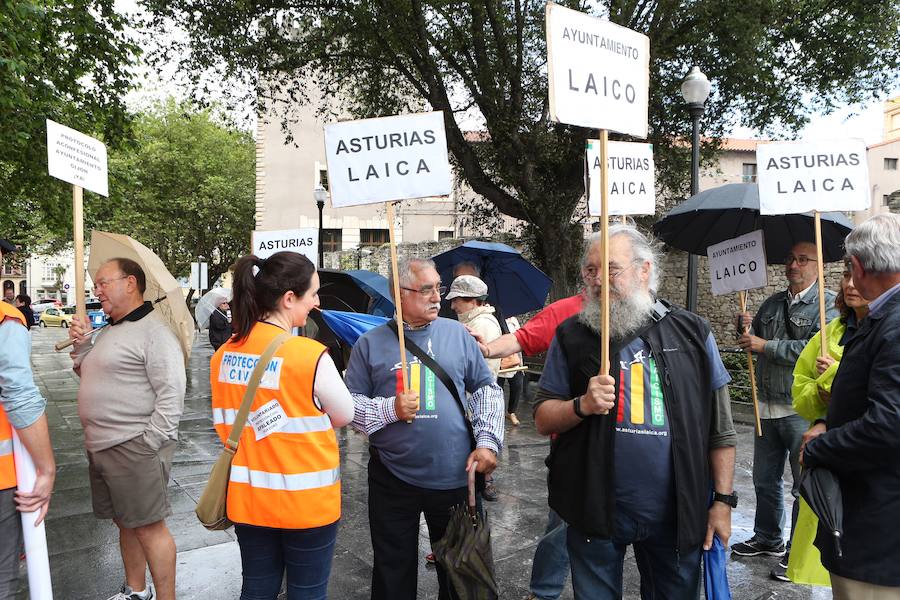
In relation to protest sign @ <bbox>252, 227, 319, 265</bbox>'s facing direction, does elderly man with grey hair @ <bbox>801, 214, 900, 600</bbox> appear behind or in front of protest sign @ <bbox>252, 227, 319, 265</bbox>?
in front

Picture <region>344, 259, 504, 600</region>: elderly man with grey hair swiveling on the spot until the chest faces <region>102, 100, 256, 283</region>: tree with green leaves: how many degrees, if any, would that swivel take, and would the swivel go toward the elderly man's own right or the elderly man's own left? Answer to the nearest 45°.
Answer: approximately 180°

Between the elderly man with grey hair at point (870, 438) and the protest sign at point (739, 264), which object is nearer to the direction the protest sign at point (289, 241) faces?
the elderly man with grey hair

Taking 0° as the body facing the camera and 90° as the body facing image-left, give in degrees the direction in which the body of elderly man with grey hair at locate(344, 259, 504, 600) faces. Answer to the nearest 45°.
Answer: approximately 0°

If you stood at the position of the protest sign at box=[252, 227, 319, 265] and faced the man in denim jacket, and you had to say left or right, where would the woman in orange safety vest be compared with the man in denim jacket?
right

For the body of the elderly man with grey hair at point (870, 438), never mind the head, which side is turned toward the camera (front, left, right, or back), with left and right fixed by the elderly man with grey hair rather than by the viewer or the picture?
left

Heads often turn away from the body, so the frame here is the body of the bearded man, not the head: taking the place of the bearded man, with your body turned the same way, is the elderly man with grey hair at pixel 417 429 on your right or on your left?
on your right

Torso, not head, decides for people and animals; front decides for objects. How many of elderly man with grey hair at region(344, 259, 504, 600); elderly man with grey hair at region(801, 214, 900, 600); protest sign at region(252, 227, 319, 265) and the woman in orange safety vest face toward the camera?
2

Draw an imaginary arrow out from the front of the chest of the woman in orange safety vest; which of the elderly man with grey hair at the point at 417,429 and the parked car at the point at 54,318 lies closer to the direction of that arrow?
the elderly man with grey hair

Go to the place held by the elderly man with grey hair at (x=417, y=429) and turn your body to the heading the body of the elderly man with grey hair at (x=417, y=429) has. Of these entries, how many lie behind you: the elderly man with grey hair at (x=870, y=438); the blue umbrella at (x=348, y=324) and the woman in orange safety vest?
1

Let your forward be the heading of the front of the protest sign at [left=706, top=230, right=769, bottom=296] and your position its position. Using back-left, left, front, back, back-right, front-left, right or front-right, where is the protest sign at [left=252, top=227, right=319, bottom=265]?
right

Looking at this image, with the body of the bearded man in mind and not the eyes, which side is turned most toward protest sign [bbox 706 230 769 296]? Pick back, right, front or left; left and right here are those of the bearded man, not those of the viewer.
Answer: back

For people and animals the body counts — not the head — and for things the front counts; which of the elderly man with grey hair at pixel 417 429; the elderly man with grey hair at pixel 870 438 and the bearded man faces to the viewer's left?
the elderly man with grey hair at pixel 870 438
